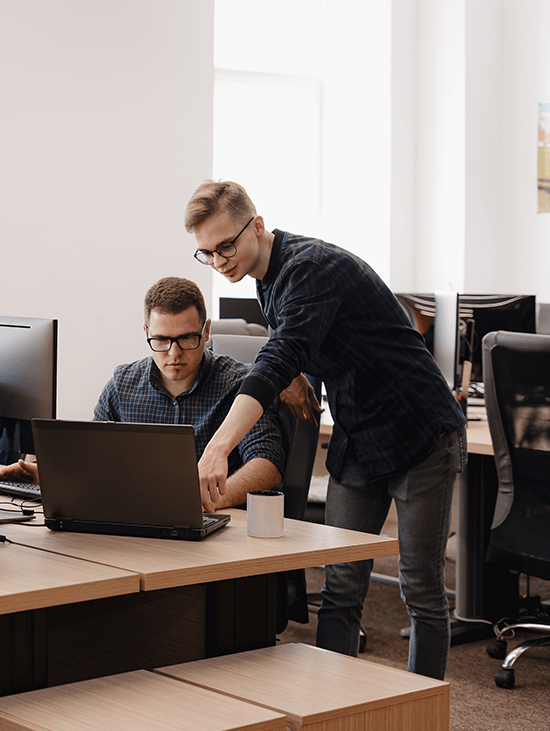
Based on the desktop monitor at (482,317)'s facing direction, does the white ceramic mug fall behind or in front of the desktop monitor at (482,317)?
in front

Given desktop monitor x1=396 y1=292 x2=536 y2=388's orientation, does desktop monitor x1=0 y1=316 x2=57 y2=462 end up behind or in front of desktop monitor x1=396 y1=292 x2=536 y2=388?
in front

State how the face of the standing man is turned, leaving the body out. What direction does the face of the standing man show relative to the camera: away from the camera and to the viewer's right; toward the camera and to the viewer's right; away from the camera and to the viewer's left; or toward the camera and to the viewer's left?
toward the camera and to the viewer's left

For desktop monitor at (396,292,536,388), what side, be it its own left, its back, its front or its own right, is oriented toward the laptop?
front

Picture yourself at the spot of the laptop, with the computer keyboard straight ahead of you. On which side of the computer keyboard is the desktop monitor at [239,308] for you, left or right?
right

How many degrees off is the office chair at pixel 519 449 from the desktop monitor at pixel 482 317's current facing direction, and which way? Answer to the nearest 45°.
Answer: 0° — it already faces it

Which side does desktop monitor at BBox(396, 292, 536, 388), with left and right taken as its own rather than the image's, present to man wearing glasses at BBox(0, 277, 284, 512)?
front

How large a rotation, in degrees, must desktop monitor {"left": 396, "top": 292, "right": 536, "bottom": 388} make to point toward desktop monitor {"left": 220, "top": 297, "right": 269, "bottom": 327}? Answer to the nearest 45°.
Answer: approximately 135° to its right

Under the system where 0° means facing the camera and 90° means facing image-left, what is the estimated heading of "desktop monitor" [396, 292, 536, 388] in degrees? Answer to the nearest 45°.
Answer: approximately 0°
